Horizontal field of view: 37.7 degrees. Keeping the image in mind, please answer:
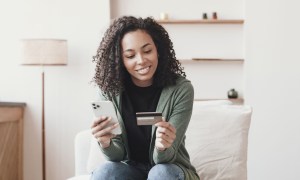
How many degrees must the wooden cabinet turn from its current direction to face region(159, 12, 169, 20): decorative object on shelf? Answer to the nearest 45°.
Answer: approximately 90° to its left

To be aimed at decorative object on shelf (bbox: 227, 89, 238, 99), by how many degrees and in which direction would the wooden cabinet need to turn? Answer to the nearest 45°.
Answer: approximately 90° to its left

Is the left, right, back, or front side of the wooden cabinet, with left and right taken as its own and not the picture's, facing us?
front

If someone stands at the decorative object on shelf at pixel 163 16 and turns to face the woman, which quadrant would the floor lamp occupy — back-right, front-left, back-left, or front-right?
front-right

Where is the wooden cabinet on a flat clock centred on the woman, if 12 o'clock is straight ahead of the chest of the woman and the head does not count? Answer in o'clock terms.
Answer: The wooden cabinet is roughly at 5 o'clock from the woman.

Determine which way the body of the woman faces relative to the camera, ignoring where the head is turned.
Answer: toward the camera

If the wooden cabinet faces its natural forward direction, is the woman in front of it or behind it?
in front

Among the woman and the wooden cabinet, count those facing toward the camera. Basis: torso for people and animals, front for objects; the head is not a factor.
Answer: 2

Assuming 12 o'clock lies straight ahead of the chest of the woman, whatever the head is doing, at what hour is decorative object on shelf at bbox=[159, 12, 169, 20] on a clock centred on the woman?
The decorative object on shelf is roughly at 6 o'clock from the woman.

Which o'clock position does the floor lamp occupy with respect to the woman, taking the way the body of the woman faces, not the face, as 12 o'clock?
The floor lamp is roughly at 5 o'clock from the woman.

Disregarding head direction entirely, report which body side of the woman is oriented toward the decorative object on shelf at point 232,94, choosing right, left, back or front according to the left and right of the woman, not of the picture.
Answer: back
